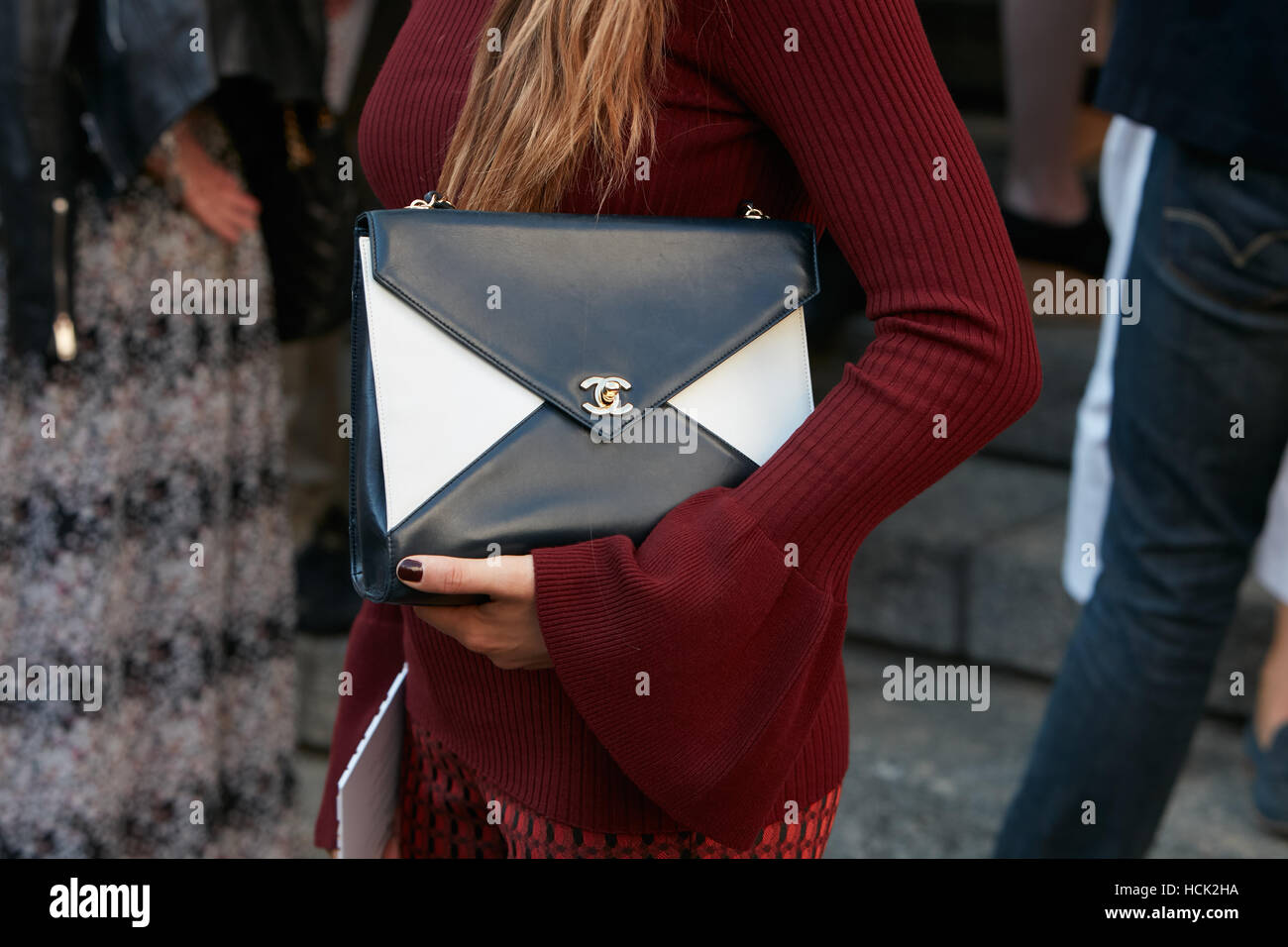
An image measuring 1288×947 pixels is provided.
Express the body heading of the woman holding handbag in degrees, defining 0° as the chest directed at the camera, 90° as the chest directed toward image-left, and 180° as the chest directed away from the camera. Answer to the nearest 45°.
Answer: approximately 45°

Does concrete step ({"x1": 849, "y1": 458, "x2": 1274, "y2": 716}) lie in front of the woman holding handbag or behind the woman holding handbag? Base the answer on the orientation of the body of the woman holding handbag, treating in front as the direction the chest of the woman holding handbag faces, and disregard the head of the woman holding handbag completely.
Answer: behind
